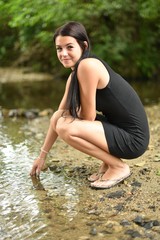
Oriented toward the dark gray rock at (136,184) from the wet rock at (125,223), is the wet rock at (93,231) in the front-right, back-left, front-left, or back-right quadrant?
back-left

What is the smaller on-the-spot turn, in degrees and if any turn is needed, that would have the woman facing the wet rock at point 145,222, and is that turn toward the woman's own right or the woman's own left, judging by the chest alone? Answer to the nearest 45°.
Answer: approximately 90° to the woman's own left

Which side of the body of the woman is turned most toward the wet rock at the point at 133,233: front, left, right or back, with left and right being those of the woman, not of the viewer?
left

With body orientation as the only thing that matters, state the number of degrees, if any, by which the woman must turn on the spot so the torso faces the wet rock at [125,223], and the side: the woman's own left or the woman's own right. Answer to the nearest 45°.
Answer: approximately 90° to the woman's own left

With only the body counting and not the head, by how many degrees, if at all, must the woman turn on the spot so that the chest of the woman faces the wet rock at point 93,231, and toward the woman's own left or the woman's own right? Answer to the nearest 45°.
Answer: approximately 90° to the woman's own left

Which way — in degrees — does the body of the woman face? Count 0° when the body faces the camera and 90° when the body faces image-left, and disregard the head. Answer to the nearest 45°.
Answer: approximately 90°

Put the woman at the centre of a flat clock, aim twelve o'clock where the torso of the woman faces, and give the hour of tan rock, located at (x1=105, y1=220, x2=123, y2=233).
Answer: The tan rock is roughly at 9 o'clock from the woman.
